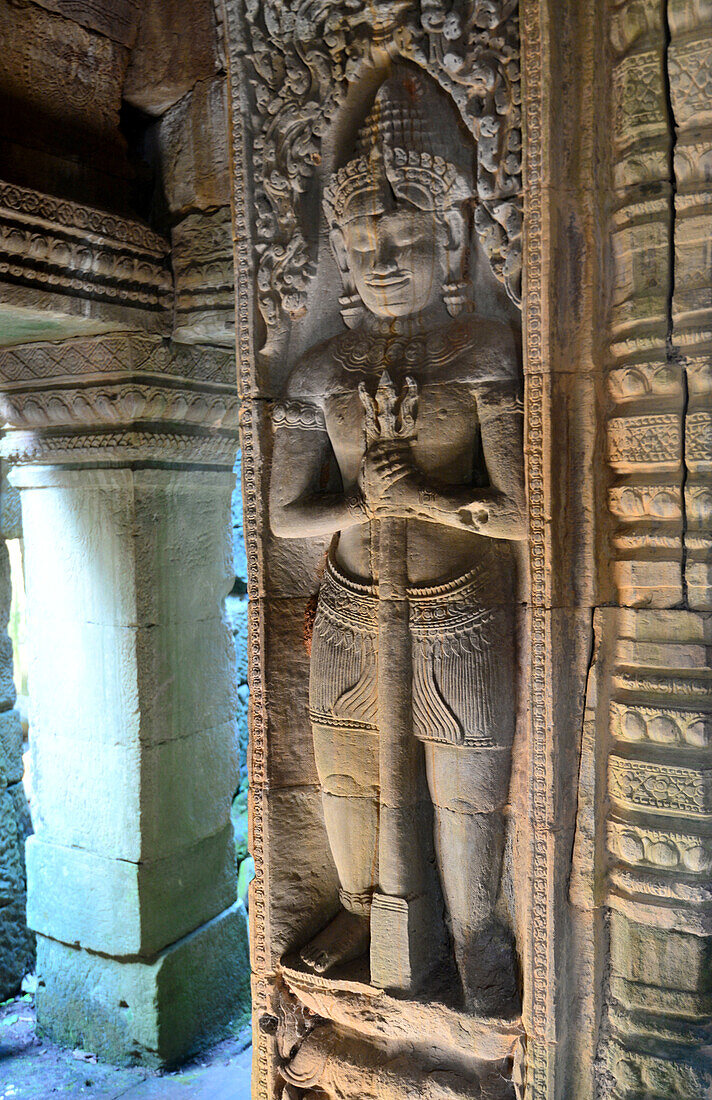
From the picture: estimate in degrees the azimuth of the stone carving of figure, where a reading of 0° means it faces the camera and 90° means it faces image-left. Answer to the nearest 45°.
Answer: approximately 45°

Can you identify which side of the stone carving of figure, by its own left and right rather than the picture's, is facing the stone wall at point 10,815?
right

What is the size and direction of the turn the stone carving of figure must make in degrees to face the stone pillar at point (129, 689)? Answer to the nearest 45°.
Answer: approximately 90° to its right
